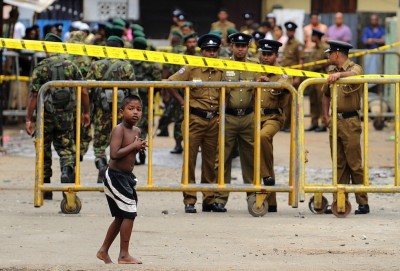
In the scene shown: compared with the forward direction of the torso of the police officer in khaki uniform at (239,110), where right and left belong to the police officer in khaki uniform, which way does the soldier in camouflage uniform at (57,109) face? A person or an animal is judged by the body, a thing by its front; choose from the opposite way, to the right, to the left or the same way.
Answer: the opposite way

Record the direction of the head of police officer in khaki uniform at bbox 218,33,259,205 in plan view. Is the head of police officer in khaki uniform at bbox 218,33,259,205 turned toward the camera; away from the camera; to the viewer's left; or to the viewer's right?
toward the camera

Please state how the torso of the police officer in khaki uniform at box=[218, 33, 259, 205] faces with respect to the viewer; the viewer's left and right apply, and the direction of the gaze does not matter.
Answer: facing the viewer

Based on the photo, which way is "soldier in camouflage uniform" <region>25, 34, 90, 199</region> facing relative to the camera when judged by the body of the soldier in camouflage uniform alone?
away from the camera

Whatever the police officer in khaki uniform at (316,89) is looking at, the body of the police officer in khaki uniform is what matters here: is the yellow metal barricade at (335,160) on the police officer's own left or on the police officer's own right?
on the police officer's own left

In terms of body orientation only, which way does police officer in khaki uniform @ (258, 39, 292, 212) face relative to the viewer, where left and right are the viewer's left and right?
facing the viewer and to the left of the viewer

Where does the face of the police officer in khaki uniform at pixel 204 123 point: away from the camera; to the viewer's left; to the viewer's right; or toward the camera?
toward the camera

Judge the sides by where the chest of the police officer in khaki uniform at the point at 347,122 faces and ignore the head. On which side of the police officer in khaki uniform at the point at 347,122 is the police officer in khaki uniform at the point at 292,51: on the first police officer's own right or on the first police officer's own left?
on the first police officer's own right

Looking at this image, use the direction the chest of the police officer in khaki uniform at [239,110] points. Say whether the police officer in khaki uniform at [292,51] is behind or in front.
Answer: behind
